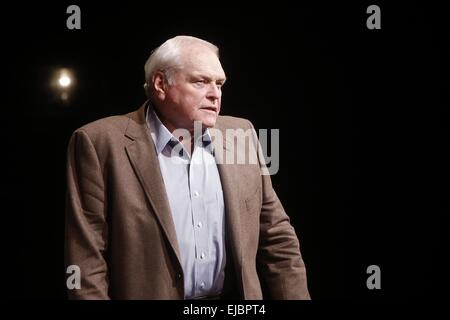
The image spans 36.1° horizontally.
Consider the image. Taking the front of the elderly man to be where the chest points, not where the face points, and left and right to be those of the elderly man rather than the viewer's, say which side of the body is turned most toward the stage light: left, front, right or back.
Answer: back

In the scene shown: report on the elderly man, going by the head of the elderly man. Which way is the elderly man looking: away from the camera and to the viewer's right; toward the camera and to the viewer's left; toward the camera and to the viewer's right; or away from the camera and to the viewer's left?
toward the camera and to the viewer's right

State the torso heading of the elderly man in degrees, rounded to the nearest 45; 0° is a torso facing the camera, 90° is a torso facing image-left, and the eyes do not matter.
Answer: approximately 315°
